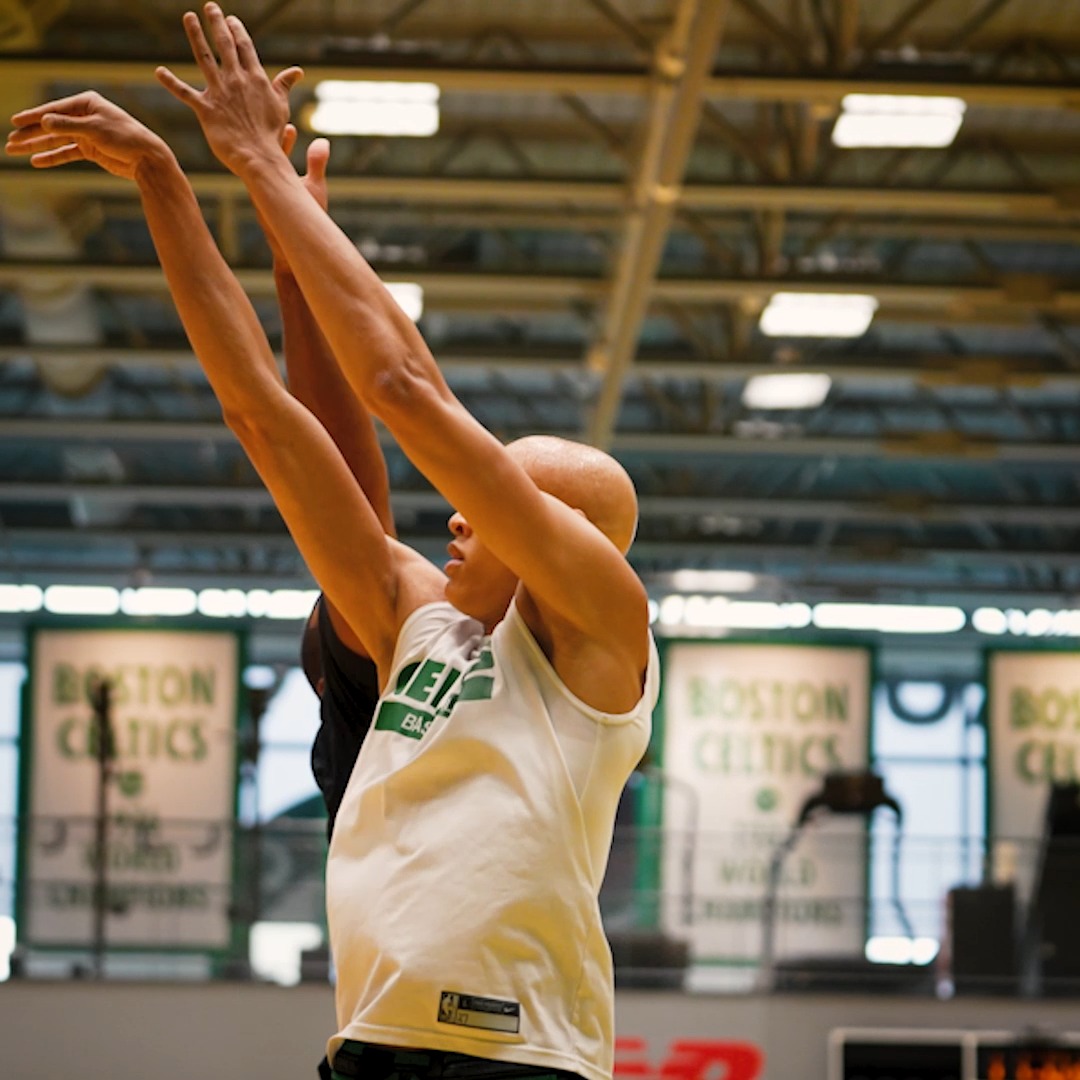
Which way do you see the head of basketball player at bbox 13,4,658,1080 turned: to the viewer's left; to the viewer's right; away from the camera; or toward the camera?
to the viewer's left

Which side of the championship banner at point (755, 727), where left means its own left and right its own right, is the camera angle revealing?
front

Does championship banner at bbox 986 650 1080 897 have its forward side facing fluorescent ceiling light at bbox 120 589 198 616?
no

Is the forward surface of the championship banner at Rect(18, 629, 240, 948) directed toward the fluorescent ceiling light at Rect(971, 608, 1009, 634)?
no

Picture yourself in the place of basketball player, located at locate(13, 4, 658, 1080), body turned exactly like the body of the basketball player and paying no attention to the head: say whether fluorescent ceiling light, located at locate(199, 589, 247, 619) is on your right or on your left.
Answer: on your right

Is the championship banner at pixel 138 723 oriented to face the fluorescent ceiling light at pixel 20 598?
no

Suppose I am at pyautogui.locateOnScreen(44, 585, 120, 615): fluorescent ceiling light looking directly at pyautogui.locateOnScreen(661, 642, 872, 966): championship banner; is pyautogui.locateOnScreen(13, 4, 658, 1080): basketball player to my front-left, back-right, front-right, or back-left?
front-right

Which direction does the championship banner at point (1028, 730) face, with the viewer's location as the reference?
facing the viewer

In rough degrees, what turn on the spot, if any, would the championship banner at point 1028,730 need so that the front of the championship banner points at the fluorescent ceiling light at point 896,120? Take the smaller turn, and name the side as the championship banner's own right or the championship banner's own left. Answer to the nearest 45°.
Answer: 0° — it already faces it

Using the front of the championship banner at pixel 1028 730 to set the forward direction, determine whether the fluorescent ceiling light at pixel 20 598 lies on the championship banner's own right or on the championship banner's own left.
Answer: on the championship banner's own right

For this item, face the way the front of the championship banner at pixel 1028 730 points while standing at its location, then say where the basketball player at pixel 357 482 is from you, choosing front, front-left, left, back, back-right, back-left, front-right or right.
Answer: front

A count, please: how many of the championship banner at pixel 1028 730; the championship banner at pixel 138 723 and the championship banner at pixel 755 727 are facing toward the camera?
3
